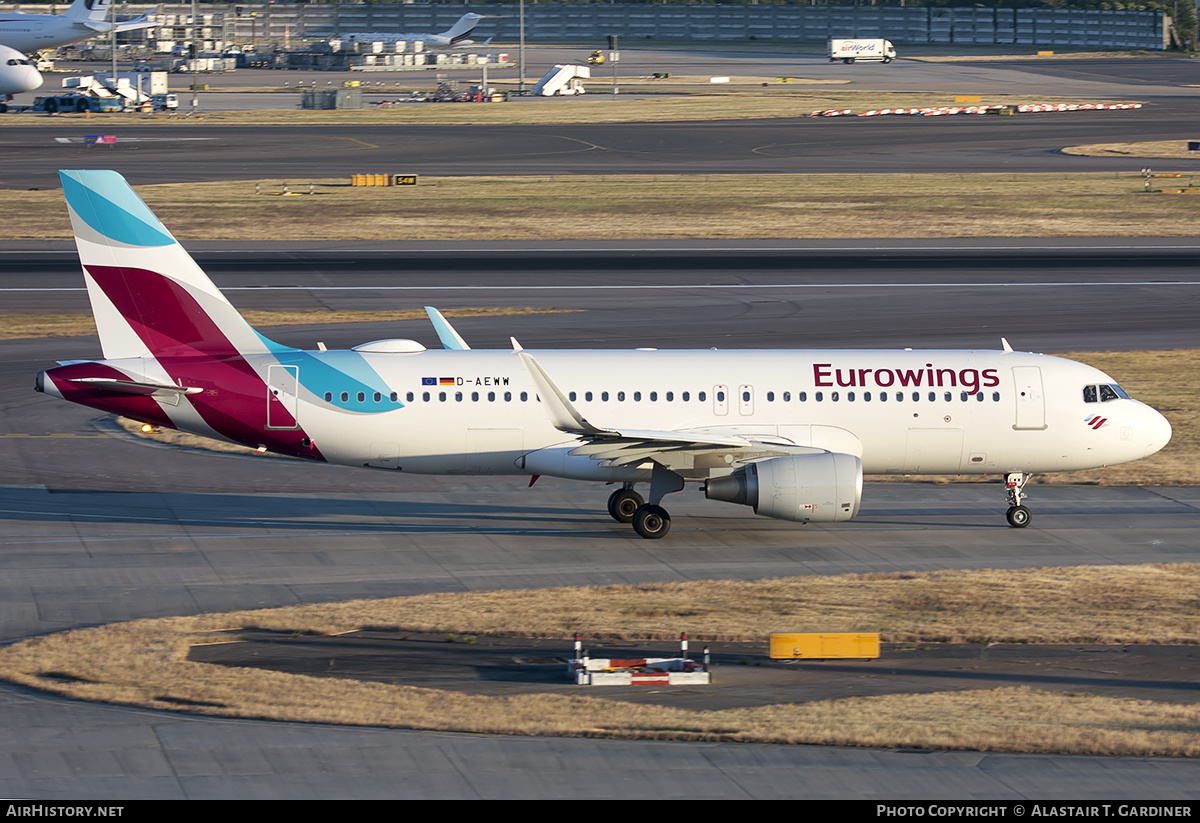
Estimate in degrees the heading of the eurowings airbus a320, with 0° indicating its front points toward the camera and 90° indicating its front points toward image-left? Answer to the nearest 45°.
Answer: approximately 270°
